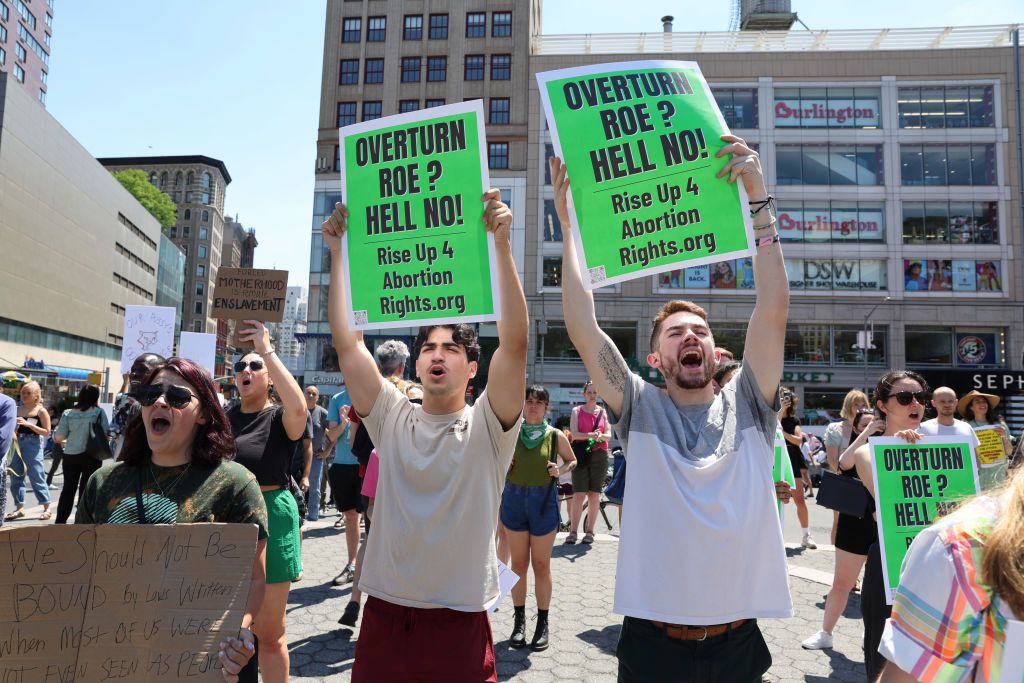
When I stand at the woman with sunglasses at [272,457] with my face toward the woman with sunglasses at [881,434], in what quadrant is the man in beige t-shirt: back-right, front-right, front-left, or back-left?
front-right

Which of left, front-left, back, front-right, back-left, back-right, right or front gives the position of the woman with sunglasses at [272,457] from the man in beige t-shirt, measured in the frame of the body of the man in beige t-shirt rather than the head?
back-right

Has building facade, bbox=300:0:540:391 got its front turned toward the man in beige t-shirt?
yes

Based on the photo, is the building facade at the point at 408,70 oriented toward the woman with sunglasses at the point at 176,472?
yes

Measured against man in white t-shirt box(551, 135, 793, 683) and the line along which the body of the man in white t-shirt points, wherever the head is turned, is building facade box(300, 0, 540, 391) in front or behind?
behind

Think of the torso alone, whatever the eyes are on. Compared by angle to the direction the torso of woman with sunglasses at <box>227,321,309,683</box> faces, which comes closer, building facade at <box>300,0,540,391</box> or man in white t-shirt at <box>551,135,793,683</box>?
the man in white t-shirt

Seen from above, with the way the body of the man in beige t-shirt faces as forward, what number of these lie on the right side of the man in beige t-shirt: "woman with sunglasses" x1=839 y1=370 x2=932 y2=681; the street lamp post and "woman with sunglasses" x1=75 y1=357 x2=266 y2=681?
1

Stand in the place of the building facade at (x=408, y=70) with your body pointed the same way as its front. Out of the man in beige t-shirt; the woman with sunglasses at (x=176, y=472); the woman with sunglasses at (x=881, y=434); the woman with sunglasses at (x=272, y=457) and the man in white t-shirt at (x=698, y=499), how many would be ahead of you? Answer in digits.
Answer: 5

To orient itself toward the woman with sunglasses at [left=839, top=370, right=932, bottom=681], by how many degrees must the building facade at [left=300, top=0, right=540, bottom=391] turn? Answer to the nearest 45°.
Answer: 0° — it already faces them

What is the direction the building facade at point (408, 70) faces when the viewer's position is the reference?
facing the viewer

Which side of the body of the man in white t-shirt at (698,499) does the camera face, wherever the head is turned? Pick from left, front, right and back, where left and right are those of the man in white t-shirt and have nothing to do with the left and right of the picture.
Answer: front

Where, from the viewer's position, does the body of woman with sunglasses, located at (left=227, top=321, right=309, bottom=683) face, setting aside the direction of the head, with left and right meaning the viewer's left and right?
facing the viewer and to the left of the viewer
